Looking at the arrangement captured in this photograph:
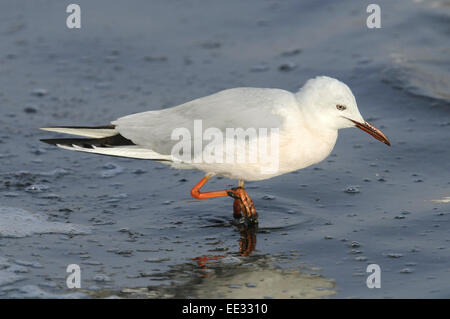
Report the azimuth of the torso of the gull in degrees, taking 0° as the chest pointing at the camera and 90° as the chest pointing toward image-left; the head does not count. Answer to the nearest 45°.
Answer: approximately 270°

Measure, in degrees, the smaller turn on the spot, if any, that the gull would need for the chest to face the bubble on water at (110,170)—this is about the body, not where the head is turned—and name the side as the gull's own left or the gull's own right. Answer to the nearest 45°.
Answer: approximately 135° to the gull's own left

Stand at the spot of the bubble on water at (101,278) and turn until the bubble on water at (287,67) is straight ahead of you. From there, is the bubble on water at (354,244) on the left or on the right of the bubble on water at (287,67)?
right

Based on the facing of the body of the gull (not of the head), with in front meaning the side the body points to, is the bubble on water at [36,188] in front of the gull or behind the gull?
behind

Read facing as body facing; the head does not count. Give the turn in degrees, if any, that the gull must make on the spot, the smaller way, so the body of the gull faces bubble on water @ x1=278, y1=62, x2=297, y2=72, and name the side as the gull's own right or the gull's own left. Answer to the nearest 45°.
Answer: approximately 90° to the gull's own left
